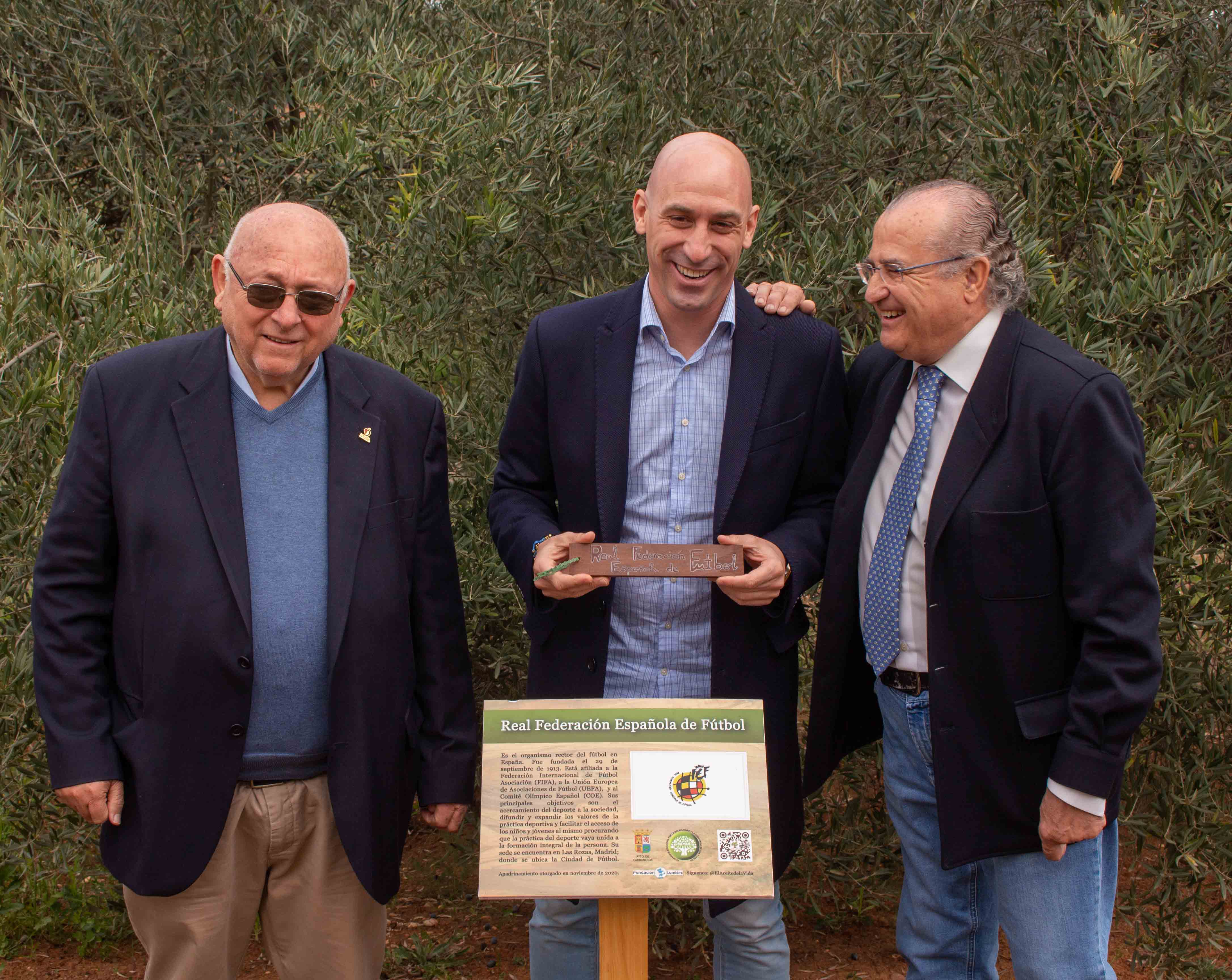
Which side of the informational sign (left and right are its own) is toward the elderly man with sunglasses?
right

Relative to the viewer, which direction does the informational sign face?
toward the camera

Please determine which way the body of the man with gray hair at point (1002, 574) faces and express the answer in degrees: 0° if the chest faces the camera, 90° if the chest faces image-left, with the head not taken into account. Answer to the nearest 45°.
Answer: approximately 45°

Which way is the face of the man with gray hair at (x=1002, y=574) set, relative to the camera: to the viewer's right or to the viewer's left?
to the viewer's left

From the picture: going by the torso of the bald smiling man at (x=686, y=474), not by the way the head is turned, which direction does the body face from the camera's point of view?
toward the camera

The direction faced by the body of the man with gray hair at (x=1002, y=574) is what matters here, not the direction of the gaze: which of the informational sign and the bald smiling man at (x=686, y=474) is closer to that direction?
the informational sign

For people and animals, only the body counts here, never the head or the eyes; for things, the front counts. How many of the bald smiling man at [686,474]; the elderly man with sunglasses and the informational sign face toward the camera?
3
